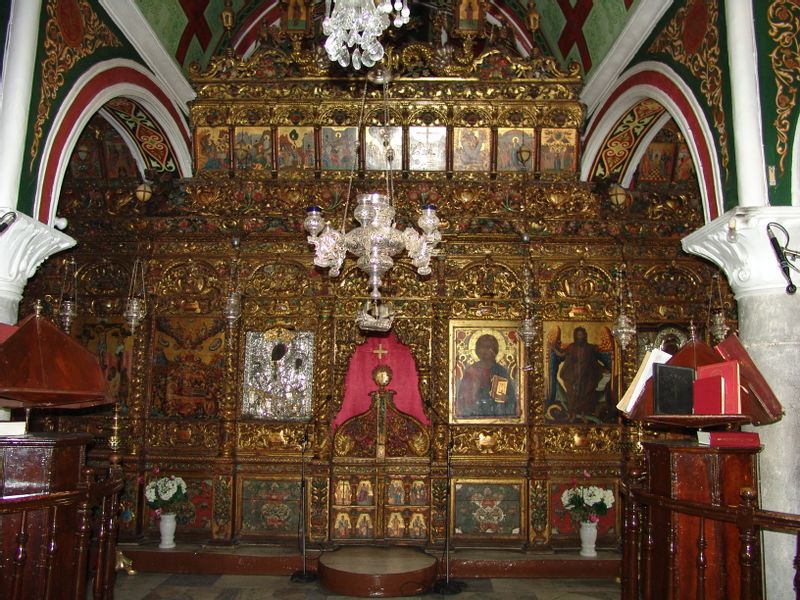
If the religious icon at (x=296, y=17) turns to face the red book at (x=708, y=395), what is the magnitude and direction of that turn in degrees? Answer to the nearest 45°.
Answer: approximately 45° to its left

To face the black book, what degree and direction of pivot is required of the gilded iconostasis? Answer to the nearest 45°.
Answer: approximately 45° to its left

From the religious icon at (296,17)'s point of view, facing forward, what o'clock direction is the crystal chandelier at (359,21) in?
The crystal chandelier is roughly at 12 o'clock from the religious icon.

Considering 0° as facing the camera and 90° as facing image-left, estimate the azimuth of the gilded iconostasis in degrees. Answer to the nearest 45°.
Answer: approximately 0°

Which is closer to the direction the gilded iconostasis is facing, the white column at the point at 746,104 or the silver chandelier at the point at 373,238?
the silver chandelier

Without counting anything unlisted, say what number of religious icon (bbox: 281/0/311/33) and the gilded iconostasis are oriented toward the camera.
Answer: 2
